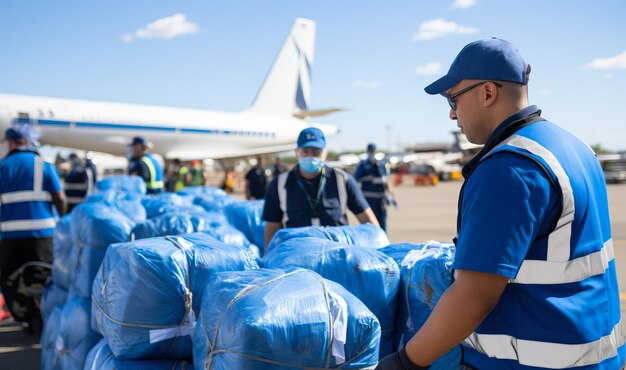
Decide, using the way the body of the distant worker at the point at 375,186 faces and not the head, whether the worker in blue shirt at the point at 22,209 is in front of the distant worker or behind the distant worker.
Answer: in front

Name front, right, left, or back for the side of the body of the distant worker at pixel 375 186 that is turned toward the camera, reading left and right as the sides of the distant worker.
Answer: front

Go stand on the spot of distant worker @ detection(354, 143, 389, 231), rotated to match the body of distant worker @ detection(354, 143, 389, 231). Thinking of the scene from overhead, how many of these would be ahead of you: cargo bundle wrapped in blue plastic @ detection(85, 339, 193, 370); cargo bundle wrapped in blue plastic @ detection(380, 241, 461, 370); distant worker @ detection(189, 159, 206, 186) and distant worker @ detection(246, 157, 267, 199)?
2

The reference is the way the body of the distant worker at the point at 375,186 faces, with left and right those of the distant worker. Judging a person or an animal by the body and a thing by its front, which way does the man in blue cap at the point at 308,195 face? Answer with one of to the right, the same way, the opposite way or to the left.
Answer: the same way

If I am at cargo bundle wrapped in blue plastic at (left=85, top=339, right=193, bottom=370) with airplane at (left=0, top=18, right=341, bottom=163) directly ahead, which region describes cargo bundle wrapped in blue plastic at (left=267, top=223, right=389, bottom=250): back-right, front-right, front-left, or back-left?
front-right

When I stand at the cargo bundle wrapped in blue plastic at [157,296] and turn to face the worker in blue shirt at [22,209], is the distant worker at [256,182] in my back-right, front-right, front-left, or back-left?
front-right

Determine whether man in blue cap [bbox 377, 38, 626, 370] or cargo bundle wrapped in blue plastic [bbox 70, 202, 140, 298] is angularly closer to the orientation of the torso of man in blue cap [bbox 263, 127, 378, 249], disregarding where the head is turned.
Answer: the man in blue cap

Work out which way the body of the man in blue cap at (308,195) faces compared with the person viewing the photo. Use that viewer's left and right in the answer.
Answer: facing the viewer

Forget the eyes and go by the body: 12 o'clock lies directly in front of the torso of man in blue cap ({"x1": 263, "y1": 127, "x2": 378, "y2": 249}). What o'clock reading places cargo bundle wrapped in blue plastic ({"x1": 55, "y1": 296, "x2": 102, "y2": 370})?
The cargo bundle wrapped in blue plastic is roughly at 2 o'clock from the man in blue cap.

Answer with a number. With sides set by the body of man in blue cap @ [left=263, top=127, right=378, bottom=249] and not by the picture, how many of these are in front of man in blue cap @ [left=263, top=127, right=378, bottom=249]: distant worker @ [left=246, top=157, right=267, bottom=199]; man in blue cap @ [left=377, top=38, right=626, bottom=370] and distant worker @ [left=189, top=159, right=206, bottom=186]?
1

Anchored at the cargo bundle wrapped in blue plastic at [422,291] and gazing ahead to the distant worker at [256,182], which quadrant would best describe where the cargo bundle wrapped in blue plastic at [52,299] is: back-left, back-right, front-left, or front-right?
front-left

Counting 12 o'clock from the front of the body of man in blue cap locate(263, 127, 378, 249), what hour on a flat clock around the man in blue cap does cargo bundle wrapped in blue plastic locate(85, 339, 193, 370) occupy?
The cargo bundle wrapped in blue plastic is roughly at 1 o'clock from the man in blue cap.

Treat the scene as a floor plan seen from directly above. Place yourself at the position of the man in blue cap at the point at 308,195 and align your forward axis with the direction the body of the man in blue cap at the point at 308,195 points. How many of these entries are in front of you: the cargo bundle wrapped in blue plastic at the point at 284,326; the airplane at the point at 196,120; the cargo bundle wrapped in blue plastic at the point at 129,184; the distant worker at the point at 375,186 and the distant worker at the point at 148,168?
1

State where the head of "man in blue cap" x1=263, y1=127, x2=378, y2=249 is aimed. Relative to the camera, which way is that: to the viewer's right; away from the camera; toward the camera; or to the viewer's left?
toward the camera

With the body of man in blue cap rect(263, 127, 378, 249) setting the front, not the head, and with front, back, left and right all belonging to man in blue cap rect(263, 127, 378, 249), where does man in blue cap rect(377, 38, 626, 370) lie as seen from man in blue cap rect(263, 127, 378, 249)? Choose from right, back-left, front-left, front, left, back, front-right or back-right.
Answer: front

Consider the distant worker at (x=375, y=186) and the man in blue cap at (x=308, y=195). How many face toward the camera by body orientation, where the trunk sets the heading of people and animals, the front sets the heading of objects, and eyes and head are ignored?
2

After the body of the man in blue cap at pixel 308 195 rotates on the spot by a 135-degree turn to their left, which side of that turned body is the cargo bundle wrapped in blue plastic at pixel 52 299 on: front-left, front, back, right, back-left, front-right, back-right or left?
back-left
